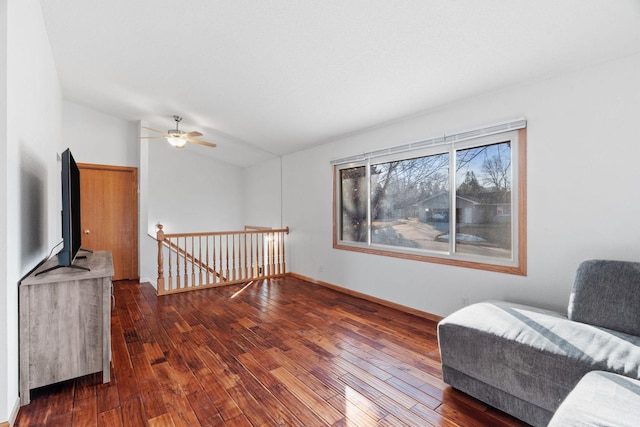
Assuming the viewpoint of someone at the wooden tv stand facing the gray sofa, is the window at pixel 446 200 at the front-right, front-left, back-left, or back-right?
front-left

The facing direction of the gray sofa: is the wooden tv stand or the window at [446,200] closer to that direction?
the wooden tv stand

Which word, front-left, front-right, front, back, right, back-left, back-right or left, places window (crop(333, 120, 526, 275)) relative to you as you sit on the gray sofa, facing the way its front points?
right

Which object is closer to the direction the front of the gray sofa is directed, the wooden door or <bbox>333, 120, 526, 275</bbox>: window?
the wooden door

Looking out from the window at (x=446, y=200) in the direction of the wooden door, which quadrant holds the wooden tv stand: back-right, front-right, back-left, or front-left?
front-left

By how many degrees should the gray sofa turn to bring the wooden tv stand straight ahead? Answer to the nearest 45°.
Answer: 0° — it already faces it

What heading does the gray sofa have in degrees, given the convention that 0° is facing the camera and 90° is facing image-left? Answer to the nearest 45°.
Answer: approximately 45°

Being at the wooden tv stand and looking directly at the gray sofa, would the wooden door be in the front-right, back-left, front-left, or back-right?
back-left

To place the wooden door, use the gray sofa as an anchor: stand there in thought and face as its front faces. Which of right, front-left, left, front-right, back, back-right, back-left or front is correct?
front-right

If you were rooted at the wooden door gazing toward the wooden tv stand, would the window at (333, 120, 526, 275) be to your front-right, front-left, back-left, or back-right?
front-left
